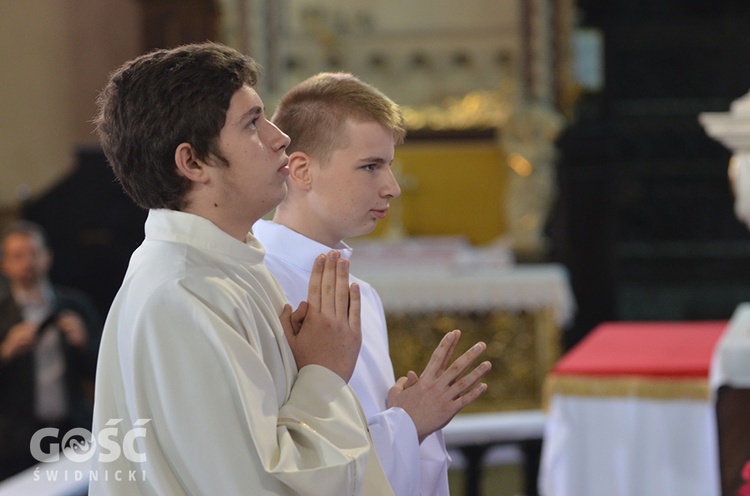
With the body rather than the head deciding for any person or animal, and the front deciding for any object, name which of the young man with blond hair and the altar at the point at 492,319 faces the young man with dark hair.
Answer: the altar

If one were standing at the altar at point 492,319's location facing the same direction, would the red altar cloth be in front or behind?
in front

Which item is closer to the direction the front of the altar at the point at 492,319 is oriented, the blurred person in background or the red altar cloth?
the red altar cloth

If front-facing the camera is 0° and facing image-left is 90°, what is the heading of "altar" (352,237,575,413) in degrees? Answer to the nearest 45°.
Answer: approximately 0°

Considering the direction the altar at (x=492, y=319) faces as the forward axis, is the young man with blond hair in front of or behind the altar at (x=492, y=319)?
in front

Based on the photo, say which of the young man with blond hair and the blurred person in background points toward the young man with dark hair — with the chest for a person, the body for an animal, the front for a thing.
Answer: the blurred person in background

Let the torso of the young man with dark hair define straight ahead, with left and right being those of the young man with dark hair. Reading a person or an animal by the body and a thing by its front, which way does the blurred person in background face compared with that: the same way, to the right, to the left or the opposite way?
to the right

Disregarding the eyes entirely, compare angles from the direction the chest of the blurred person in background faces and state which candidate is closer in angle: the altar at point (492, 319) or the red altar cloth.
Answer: the red altar cloth

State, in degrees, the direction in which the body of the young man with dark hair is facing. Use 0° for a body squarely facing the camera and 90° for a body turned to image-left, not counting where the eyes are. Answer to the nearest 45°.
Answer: approximately 270°

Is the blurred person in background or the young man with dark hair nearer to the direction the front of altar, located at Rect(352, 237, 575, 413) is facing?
the young man with dark hair

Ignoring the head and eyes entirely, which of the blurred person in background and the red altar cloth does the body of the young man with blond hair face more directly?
the red altar cloth

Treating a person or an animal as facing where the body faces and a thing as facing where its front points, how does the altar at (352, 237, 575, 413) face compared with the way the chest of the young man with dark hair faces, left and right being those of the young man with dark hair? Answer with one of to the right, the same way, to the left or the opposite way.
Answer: to the right

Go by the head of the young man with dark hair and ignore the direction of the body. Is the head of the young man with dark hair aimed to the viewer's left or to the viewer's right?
to the viewer's right

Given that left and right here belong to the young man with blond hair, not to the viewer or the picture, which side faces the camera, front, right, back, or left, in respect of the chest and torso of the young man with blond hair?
right

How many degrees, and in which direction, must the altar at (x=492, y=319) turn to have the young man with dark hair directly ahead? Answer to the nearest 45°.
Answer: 0° — it already faces them
